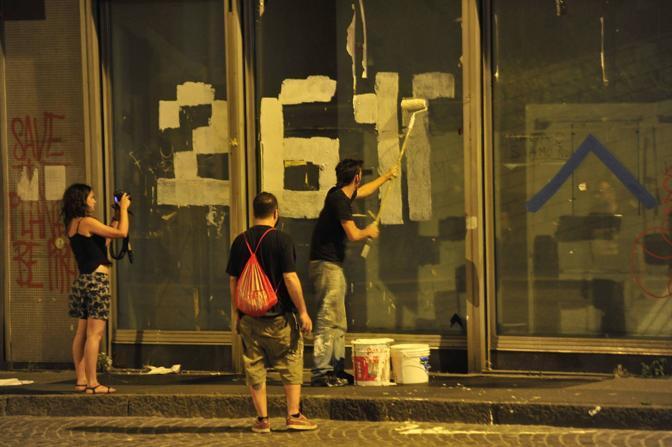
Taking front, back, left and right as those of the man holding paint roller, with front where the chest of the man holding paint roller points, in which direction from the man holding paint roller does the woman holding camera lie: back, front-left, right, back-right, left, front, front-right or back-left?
back-left

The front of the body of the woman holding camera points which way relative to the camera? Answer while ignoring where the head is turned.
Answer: to the viewer's right

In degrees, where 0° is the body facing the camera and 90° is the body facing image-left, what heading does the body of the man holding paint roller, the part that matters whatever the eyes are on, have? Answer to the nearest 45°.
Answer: approximately 225°

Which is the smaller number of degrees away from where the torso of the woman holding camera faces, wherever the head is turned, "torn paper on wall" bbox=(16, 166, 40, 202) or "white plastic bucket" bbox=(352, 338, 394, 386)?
the white plastic bucket

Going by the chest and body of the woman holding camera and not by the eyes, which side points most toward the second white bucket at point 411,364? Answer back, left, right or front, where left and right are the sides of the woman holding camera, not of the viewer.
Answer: front

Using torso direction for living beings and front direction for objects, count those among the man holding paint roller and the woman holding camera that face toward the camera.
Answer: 0

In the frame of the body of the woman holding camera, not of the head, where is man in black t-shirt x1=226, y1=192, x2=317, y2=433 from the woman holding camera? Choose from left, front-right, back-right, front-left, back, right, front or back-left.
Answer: front-right
